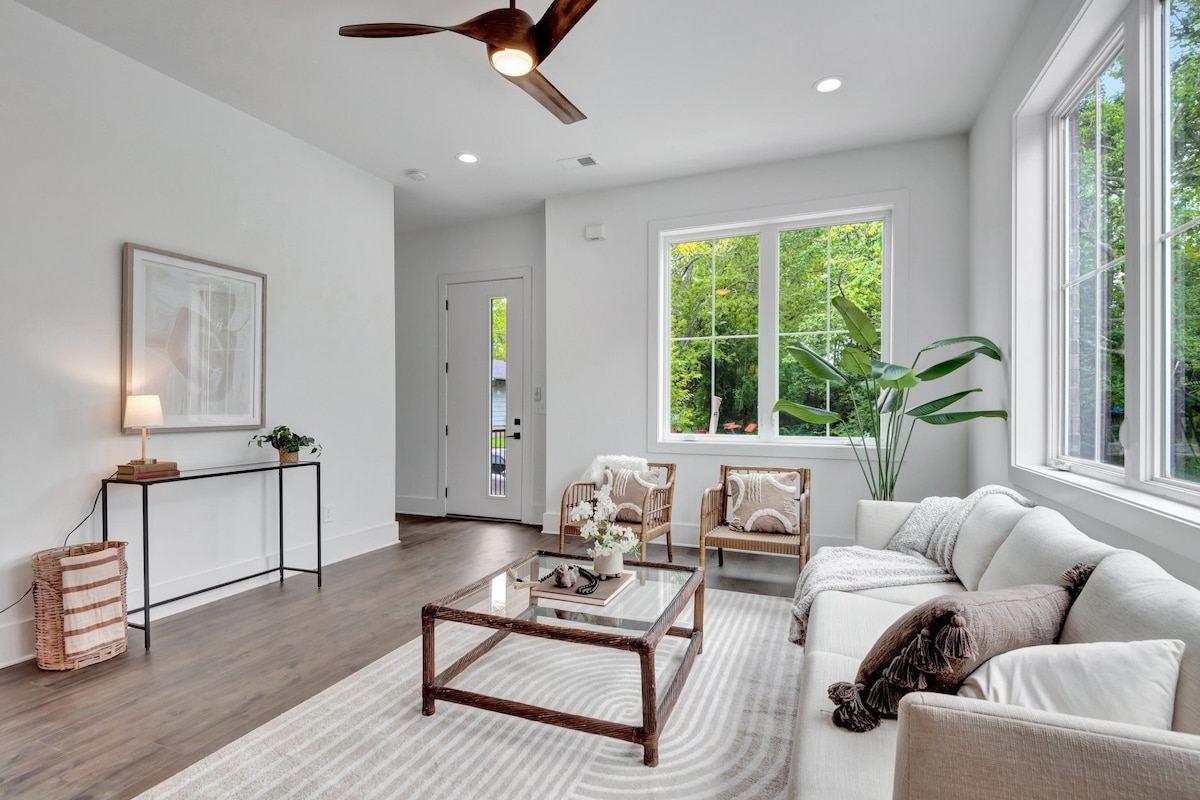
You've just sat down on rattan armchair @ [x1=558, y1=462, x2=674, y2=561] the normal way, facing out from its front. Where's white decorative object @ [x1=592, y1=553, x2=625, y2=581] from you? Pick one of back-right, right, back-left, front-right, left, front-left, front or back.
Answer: front-left

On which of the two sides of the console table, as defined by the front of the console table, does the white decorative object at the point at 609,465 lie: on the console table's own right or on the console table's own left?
on the console table's own left

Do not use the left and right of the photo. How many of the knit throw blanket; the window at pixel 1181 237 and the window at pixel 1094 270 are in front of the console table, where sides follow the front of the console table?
3

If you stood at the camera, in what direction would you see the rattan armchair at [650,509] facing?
facing the viewer and to the left of the viewer

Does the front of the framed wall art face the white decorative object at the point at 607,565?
yes

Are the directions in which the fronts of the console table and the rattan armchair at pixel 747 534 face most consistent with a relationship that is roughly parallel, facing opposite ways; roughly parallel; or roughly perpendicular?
roughly perpendicular

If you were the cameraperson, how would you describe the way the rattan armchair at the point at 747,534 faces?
facing the viewer

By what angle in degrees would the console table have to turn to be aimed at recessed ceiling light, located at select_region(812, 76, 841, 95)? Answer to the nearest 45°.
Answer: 0° — it already faces it

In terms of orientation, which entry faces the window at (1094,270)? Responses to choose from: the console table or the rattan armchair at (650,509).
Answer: the console table

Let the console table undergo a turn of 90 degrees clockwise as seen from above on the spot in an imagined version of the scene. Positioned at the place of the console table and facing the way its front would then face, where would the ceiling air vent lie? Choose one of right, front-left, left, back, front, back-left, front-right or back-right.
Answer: back-left

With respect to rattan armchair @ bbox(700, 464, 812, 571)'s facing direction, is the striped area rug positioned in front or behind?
in front

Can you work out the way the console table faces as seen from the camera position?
facing the viewer and to the right of the viewer

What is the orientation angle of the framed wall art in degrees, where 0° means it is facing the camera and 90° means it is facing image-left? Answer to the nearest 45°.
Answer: approximately 315°

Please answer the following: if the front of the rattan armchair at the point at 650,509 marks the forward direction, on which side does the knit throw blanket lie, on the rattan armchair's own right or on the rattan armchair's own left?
on the rattan armchair's own left

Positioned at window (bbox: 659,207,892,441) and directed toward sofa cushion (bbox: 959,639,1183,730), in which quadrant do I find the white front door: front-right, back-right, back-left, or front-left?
back-right

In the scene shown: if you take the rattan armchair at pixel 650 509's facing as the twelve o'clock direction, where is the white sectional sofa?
The white sectional sofa is roughly at 10 o'clock from the rattan armchair.

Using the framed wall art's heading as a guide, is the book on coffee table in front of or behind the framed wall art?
in front

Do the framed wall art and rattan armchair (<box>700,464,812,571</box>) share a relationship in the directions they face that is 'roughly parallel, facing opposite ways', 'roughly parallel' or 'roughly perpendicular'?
roughly perpendicular

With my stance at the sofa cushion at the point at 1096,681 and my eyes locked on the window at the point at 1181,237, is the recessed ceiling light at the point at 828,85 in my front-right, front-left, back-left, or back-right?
front-left

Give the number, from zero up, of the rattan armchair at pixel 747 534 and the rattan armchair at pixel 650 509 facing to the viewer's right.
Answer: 0

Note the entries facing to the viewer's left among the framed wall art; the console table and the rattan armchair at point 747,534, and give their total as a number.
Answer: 0
